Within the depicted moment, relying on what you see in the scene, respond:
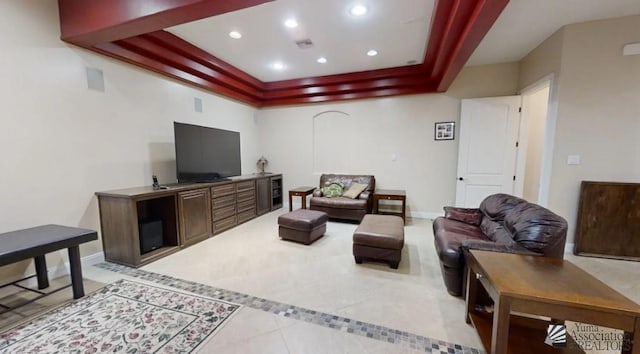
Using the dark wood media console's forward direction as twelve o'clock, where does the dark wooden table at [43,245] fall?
The dark wooden table is roughly at 3 o'clock from the dark wood media console.

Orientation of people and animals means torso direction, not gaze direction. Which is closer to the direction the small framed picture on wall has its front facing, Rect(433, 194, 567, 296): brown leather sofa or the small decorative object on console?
the brown leather sofa

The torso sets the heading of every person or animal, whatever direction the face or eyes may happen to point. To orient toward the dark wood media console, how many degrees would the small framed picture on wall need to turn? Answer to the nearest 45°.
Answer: approximately 45° to its right

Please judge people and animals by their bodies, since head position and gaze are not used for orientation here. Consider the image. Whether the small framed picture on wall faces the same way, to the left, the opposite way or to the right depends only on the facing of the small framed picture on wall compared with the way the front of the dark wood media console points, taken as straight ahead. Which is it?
to the right

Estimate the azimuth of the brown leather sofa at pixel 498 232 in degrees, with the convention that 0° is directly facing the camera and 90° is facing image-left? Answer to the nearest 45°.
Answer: approximately 90°

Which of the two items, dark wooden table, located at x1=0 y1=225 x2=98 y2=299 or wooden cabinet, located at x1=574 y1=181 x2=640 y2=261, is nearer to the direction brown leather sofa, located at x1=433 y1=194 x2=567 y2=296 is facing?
the dark wooden table

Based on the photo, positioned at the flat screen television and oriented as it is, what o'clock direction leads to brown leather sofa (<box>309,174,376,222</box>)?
The brown leather sofa is roughly at 11 o'clock from the flat screen television.

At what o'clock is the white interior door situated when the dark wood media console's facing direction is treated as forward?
The white interior door is roughly at 11 o'clock from the dark wood media console.

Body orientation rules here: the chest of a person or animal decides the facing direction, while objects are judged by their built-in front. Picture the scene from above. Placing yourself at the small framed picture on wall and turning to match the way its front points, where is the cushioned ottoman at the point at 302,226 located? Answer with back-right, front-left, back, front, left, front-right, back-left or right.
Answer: front-right
